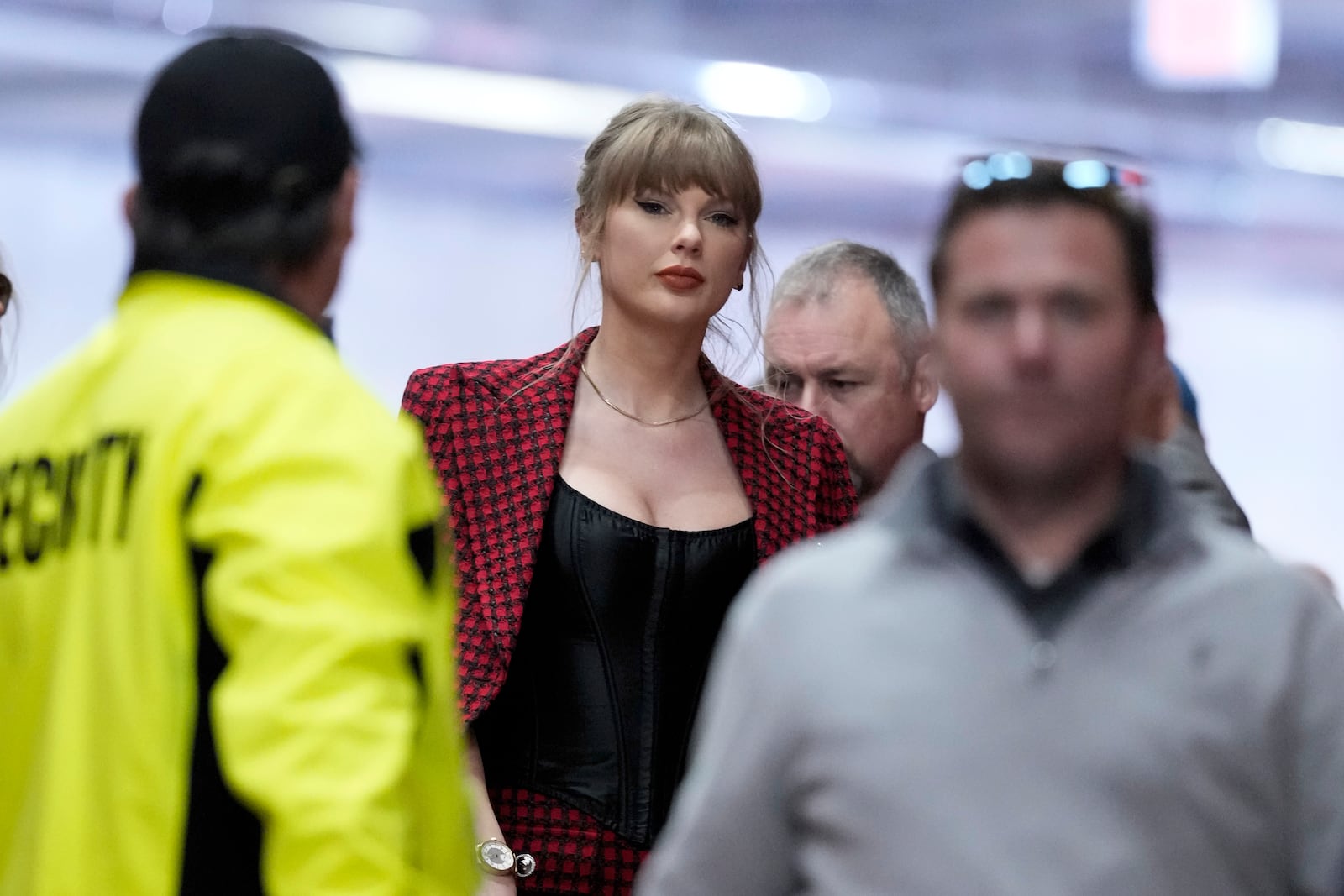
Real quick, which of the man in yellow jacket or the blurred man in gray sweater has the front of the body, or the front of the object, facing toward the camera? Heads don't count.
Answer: the blurred man in gray sweater

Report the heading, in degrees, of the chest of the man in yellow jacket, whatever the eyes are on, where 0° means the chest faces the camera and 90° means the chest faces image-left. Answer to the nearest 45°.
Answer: approximately 225°

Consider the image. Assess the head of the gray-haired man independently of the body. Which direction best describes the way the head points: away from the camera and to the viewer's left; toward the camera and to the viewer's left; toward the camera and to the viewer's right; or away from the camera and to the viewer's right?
toward the camera and to the viewer's left

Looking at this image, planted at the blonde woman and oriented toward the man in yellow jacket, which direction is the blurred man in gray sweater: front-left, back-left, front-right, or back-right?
front-left

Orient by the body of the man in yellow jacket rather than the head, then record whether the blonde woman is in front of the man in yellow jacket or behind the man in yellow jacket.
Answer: in front

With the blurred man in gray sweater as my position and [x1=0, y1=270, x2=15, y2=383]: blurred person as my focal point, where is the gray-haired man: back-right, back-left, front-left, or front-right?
front-right

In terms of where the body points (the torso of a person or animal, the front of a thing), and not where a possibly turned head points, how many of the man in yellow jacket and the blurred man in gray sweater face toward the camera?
1

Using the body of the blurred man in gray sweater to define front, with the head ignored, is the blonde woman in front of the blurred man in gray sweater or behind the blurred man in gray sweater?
behind

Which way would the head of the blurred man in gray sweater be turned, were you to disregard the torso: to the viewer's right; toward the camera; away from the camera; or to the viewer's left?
toward the camera

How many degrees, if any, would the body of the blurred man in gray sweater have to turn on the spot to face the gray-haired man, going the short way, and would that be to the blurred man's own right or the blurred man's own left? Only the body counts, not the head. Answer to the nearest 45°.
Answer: approximately 180°

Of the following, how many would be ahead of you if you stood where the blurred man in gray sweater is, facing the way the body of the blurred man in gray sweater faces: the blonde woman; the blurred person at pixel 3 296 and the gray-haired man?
0

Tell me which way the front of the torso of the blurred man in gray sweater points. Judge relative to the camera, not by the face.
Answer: toward the camera

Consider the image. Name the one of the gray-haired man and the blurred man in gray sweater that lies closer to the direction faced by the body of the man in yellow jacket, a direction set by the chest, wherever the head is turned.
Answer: the gray-haired man

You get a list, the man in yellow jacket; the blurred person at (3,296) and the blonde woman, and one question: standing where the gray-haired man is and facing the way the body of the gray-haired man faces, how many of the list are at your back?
0

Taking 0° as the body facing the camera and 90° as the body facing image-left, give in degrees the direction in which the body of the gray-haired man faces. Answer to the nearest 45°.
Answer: approximately 45°

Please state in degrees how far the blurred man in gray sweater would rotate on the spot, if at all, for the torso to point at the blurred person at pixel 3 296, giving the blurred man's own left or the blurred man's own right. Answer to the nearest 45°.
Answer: approximately 135° to the blurred man's own right

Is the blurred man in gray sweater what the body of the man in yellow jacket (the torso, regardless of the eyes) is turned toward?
no
